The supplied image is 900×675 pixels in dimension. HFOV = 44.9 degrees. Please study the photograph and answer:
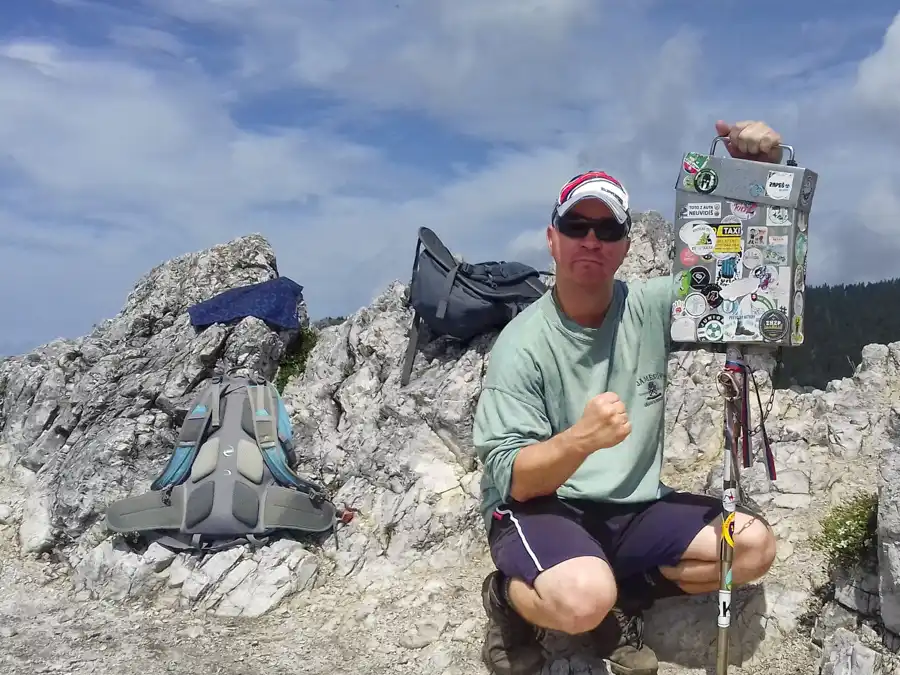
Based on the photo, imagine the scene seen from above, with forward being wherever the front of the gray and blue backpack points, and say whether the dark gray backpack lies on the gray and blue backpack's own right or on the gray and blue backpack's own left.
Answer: on the gray and blue backpack's own right

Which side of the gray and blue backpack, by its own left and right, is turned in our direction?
back

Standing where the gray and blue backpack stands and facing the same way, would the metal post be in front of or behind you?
behind

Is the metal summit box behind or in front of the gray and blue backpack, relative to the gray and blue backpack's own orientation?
behind

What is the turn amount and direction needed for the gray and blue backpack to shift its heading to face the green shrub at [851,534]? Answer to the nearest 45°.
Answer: approximately 135° to its right

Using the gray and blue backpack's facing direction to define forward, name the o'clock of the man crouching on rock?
The man crouching on rock is roughly at 5 o'clock from the gray and blue backpack.
